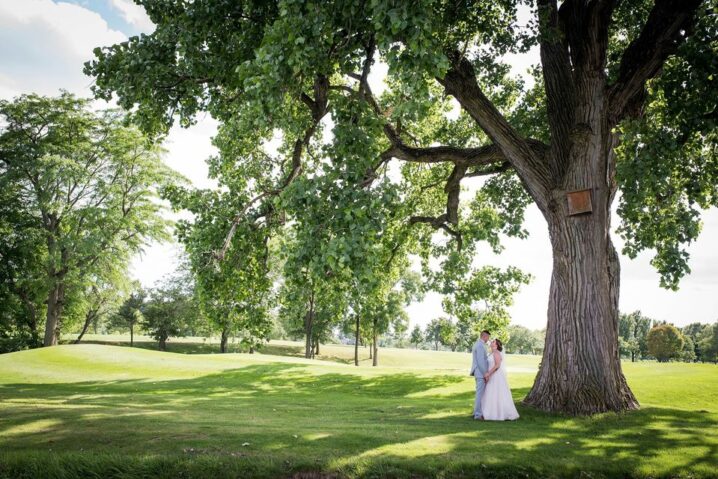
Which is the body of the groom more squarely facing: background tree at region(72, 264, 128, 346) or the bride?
the bride

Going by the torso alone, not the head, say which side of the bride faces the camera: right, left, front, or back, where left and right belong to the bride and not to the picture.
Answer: left

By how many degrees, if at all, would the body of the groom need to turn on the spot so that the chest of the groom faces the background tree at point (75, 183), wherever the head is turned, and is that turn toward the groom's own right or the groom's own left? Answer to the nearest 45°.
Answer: approximately 135° to the groom's own left

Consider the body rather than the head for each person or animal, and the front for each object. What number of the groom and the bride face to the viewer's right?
1

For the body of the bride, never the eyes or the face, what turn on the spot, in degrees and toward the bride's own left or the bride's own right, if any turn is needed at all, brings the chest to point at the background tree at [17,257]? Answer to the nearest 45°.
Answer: approximately 45° to the bride's own right

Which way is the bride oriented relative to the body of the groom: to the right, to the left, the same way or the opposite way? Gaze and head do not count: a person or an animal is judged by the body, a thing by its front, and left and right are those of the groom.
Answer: the opposite way

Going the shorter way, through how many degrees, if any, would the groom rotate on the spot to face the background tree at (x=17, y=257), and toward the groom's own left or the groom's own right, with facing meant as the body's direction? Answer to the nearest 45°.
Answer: approximately 135° to the groom's own left

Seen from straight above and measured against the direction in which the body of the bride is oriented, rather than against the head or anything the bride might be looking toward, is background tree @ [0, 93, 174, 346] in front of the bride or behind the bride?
in front

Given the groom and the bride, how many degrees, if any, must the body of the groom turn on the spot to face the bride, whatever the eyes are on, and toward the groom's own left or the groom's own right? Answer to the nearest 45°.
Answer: approximately 45° to the groom's own right

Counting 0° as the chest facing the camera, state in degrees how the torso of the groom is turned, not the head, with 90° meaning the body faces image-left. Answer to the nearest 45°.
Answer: approximately 270°

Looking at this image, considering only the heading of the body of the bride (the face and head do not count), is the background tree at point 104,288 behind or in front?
in front
